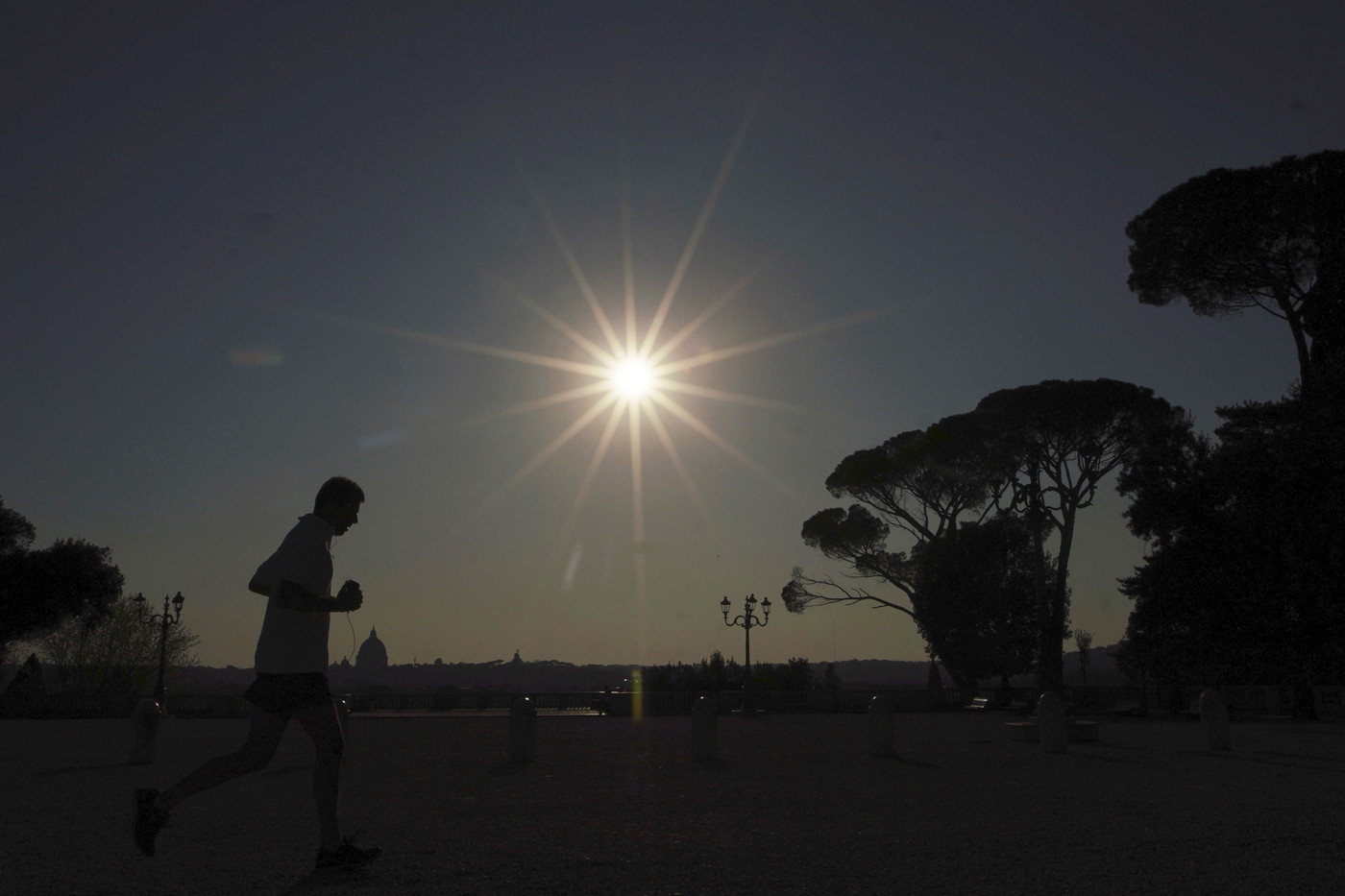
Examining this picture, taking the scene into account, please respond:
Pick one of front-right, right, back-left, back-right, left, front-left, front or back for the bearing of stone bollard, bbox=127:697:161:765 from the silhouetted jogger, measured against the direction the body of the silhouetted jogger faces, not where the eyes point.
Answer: left

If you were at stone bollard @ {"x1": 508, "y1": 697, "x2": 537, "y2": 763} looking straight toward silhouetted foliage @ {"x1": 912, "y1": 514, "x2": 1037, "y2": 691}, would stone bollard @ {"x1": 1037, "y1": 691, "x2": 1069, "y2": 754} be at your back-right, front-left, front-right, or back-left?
front-right

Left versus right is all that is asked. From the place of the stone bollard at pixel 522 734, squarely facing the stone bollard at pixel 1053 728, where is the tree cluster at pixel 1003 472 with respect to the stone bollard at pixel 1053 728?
left

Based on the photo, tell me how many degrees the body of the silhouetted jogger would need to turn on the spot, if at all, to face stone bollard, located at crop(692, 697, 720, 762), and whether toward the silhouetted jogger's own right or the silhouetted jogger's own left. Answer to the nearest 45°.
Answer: approximately 45° to the silhouetted jogger's own left

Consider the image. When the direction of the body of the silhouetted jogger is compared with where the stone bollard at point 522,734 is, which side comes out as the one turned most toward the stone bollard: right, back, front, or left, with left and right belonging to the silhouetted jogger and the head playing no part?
left

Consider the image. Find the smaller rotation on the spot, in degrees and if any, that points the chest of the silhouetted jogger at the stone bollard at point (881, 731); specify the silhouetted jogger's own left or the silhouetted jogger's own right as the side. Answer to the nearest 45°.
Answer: approximately 45° to the silhouetted jogger's own left

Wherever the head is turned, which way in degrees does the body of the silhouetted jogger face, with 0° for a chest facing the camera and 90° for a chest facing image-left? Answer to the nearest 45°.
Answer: approximately 270°

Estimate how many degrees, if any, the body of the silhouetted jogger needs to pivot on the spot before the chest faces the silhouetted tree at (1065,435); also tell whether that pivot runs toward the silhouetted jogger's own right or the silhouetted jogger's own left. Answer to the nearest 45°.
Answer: approximately 45° to the silhouetted jogger's own left

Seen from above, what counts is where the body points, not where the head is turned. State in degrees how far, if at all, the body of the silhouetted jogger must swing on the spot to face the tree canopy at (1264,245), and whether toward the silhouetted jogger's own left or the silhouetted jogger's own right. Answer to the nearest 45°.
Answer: approximately 45° to the silhouetted jogger's own left

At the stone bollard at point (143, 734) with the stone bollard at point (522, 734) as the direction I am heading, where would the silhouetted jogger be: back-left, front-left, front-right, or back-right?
front-right

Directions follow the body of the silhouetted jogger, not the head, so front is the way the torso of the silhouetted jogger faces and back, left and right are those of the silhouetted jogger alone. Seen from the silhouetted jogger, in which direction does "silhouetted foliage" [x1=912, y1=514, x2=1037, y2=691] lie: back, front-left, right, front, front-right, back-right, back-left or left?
front-left

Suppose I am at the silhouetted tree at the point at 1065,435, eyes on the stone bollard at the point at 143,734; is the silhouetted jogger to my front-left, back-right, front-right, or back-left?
front-left
